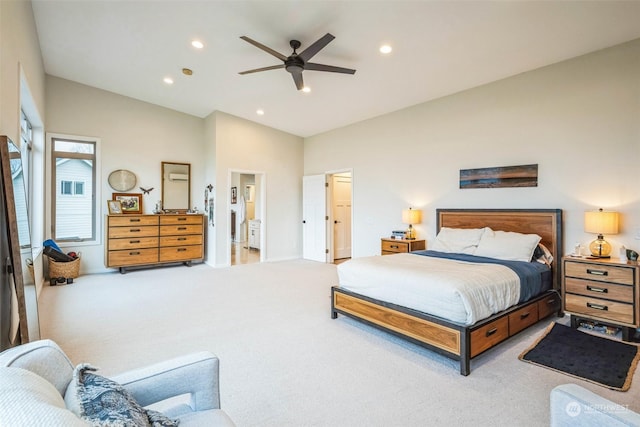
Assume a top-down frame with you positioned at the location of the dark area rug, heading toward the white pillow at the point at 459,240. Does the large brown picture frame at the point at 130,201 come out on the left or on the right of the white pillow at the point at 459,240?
left

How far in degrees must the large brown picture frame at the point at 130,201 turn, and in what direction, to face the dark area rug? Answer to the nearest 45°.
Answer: approximately 45° to its left

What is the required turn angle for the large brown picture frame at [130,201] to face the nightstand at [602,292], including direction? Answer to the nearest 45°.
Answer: approximately 45° to its left

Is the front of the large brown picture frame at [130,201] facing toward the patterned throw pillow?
yes

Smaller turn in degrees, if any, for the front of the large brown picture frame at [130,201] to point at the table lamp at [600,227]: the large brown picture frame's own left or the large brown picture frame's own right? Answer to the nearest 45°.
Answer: approximately 45° to the large brown picture frame's own left

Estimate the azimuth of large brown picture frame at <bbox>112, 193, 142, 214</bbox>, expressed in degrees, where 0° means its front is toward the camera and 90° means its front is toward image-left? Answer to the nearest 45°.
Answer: approximately 0°

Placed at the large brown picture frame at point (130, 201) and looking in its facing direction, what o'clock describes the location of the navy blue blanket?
The navy blue blanket is roughly at 11 o'clock from the large brown picture frame.

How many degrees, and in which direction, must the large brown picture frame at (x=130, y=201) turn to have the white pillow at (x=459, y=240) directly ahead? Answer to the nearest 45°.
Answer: approximately 45° to its left
